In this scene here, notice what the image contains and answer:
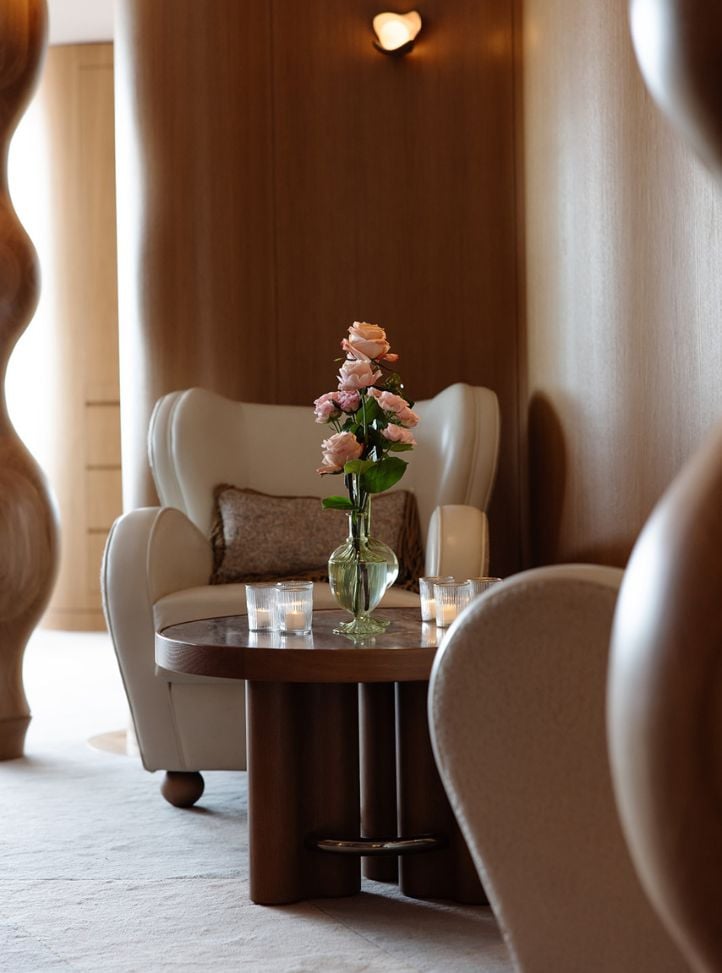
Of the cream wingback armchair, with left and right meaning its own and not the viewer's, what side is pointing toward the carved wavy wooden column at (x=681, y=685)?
front

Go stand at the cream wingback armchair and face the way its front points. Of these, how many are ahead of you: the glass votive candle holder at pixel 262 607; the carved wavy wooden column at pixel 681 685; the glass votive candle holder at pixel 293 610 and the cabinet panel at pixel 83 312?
3

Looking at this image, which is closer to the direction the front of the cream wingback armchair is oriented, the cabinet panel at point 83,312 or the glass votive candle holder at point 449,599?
the glass votive candle holder

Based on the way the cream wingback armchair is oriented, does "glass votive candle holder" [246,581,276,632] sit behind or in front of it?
in front

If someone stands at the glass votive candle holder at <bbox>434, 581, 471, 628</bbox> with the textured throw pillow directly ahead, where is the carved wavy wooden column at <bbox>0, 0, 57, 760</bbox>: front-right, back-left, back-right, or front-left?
front-left

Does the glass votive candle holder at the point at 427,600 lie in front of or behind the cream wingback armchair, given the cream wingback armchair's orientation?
in front

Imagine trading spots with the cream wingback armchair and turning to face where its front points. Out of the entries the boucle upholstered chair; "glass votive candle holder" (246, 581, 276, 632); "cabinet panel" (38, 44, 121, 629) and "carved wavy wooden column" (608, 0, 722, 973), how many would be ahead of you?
3

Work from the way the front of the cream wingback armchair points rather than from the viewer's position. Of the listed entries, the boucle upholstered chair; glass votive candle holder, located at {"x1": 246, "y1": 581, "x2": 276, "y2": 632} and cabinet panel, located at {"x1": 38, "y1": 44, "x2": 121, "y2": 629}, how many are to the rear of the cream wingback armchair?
1

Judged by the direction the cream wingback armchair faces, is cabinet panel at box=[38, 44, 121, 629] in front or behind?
behind

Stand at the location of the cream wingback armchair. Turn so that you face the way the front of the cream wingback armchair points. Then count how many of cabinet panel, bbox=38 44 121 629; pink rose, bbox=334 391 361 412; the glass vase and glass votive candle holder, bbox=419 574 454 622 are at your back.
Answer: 1

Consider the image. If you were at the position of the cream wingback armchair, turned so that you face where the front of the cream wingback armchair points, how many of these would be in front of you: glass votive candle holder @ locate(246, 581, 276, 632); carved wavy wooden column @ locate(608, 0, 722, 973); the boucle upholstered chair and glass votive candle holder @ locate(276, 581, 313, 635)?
4

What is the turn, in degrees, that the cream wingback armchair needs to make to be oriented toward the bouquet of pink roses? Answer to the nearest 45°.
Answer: approximately 45° to its left

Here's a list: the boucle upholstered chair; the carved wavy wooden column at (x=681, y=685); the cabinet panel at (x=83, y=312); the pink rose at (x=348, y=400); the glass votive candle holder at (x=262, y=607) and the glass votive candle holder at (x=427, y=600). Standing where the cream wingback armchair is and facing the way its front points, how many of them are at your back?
1

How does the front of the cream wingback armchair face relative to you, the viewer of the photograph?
facing the viewer

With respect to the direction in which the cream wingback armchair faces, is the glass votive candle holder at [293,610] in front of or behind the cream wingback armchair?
in front

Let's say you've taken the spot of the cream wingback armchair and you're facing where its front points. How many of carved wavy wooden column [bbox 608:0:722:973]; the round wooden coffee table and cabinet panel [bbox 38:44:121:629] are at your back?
1
